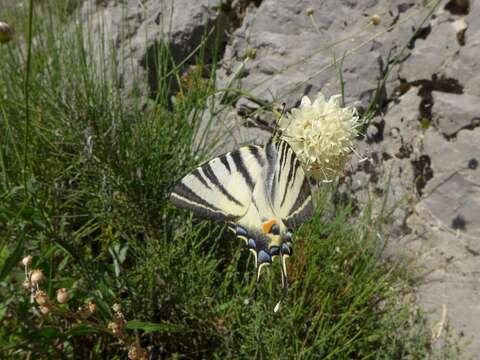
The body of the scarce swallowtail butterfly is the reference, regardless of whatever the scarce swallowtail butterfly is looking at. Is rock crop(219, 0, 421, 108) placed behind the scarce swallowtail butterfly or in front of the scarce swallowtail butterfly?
in front

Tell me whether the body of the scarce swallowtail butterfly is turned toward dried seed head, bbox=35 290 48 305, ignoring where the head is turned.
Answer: no

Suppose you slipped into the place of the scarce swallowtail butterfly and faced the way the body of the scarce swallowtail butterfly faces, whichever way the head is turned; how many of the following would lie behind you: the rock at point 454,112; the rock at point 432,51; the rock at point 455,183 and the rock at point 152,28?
0

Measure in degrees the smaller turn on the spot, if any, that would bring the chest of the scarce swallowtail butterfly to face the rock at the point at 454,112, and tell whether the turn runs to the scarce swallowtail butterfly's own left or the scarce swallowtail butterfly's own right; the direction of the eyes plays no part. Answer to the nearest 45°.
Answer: approximately 45° to the scarce swallowtail butterfly's own right

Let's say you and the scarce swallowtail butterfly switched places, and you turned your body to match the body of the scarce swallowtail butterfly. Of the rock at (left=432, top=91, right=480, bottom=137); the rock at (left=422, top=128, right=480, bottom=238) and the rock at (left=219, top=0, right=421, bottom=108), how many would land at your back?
0

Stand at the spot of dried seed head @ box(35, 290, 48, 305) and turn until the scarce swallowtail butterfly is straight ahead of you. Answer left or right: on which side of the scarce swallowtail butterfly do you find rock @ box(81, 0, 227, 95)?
left

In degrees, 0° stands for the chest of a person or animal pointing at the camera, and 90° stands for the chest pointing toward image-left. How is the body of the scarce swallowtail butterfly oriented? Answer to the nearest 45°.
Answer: approximately 180°

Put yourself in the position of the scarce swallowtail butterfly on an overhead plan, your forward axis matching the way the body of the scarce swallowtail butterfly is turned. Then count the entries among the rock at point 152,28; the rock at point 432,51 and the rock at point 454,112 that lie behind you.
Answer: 0

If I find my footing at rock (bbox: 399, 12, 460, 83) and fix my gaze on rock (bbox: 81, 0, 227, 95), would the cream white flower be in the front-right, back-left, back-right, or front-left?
front-left

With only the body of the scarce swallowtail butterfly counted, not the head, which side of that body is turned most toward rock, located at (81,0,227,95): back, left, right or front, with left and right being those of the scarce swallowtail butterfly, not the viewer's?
front

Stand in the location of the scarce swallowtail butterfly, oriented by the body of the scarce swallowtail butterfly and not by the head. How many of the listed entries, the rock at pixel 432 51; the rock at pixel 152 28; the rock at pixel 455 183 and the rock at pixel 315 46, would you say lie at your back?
0
